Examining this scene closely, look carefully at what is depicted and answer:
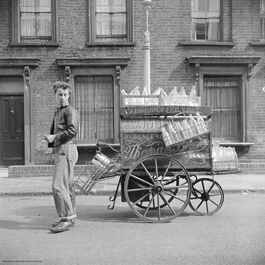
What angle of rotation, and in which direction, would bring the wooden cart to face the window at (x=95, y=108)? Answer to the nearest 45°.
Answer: approximately 90° to its left

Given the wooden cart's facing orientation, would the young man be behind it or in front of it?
behind

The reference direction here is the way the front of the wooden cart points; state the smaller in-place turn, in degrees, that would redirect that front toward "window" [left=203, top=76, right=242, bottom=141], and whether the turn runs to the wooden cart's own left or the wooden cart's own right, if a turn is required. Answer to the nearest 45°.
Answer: approximately 90° to the wooden cart's own left

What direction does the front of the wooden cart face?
to the viewer's right

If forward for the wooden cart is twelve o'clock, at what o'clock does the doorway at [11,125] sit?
The doorway is roughly at 8 o'clock from the wooden cart.

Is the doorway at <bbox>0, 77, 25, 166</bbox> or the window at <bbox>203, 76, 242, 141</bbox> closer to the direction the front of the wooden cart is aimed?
the window
